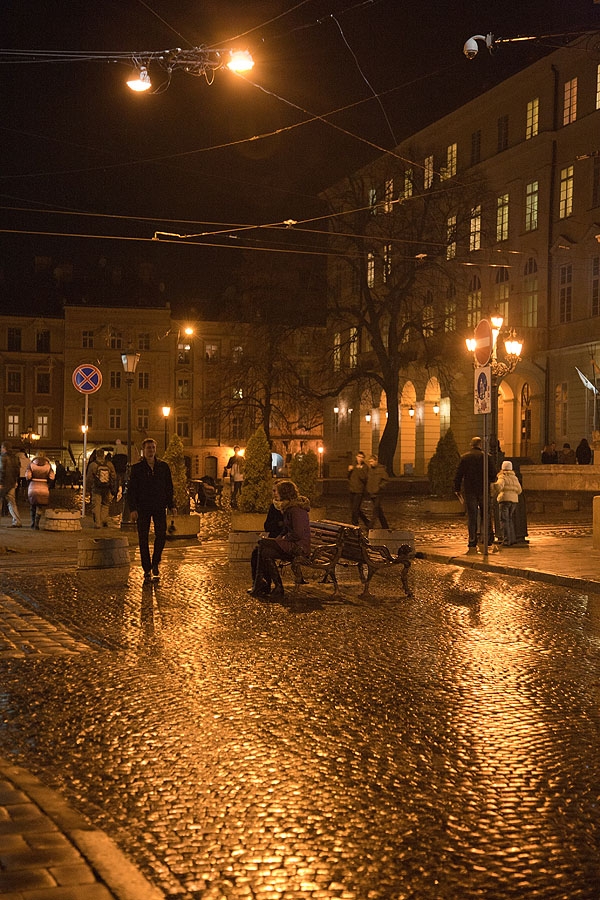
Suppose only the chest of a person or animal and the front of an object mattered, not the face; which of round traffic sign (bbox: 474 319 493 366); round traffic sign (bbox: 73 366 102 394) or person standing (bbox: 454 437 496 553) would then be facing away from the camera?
the person standing

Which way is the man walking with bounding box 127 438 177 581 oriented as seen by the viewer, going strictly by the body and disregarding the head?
toward the camera

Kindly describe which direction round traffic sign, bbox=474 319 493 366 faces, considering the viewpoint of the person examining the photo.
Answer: facing the viewer and to the left of the viewer

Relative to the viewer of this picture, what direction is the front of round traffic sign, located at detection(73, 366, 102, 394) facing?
facing the viewer

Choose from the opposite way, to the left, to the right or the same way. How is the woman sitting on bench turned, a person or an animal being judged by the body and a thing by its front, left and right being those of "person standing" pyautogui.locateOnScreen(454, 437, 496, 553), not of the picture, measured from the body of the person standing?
to the left

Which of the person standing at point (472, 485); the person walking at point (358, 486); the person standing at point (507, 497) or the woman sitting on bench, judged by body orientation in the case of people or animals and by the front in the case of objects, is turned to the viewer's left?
the woman sitting on bench

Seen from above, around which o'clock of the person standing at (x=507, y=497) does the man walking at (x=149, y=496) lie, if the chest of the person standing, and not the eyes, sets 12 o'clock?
The man walking is roughly at 7 o'clock from the person standing.

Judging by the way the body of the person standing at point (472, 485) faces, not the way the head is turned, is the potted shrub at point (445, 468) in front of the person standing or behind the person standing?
in front

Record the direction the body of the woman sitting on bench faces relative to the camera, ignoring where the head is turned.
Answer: to the viewer's left

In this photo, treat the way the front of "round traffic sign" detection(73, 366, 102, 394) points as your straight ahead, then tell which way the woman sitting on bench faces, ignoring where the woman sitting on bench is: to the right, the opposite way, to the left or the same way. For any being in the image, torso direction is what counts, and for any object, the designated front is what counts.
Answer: to the right

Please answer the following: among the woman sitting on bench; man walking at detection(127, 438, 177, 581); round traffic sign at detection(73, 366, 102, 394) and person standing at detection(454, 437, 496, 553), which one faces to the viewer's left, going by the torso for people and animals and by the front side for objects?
the woman sitting on bench

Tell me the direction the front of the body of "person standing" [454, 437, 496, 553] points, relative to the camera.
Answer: away from the camera
